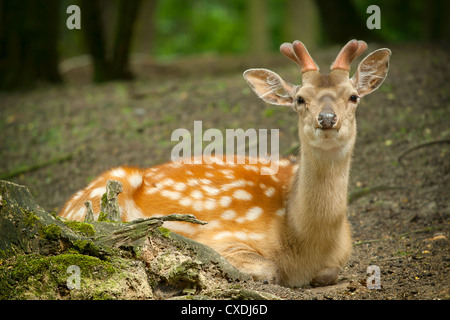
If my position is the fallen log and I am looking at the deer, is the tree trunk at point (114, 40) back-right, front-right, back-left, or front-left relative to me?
front-left

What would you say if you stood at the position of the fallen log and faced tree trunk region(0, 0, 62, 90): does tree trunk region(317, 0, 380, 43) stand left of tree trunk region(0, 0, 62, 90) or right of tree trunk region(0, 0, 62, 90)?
right

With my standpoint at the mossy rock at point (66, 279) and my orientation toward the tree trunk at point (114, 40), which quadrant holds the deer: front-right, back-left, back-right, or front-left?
front-right

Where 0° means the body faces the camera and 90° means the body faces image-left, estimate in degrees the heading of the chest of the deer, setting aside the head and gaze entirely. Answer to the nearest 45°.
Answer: approximately 315°

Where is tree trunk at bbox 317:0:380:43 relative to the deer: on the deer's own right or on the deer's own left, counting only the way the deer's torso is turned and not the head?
on the deer's own left

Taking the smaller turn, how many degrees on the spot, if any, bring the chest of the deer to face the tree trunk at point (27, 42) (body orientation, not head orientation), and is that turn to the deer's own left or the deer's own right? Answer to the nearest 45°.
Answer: approximately 180°

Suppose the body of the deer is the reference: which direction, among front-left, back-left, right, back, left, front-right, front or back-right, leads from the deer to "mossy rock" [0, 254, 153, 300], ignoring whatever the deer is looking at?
right

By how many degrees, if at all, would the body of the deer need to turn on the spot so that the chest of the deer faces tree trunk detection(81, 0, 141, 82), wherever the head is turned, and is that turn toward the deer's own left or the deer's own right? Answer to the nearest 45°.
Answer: approximately 135° to the deer's own left
